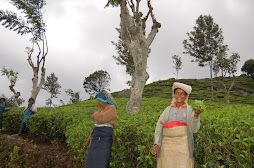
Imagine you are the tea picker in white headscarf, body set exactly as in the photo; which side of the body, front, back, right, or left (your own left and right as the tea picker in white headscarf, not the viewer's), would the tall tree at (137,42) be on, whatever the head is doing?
back

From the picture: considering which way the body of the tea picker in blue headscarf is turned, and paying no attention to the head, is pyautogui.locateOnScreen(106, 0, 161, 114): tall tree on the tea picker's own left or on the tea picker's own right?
on the tea picker's own right

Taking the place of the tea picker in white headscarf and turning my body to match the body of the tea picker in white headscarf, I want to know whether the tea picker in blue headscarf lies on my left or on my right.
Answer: on my right

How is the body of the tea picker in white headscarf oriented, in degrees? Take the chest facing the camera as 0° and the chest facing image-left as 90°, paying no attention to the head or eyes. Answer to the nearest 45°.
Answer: approximately 0°
